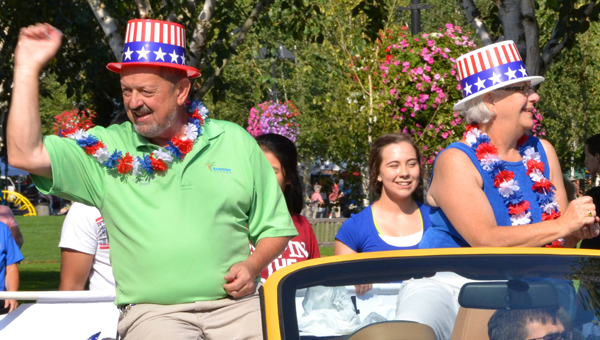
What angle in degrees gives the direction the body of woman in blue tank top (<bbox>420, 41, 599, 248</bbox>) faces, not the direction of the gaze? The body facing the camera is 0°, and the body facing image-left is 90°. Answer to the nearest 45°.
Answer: approximately 315°

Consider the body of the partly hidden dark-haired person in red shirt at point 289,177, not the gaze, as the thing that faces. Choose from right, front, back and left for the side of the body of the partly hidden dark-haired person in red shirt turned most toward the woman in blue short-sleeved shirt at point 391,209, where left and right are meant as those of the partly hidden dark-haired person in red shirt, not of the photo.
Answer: left

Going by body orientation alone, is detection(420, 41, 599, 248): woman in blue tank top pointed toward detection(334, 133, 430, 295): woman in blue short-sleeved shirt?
no

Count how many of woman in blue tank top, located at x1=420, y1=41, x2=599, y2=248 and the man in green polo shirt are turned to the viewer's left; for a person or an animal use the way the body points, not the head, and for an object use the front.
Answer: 0

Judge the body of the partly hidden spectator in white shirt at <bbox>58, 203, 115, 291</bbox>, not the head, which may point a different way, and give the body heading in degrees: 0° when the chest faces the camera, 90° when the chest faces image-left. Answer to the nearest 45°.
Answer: approximately 315°

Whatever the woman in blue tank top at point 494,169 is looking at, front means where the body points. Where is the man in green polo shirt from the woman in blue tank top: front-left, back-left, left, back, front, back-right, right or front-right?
right

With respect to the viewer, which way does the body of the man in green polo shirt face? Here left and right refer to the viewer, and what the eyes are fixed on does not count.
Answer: facing the viewer

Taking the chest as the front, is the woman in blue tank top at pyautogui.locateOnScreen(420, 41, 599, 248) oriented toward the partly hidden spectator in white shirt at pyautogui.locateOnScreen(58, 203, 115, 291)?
no

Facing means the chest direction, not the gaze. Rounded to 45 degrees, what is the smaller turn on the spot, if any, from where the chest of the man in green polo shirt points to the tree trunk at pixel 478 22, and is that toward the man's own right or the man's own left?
approximately 135° to the man's own left

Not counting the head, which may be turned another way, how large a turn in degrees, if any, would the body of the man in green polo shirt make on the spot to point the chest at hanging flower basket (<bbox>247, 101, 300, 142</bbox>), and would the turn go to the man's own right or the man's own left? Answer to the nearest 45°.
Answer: approximately 180°
